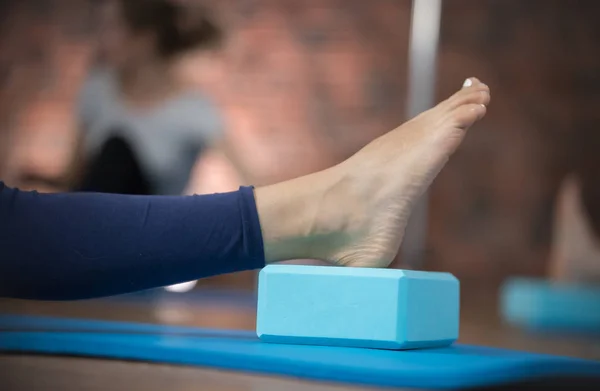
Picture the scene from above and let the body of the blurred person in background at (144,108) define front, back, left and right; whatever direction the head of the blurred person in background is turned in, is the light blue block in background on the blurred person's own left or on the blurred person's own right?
on the blurred person's own left

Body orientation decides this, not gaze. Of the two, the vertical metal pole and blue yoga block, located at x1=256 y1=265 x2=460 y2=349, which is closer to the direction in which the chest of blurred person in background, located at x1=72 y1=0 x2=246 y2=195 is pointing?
the blue yoga block

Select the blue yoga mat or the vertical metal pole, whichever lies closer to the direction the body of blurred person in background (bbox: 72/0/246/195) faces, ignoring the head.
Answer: the blue yoga mat

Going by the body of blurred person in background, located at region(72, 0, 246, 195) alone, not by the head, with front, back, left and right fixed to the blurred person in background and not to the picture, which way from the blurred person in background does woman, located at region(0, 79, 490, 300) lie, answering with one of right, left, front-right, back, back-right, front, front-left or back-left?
front-left

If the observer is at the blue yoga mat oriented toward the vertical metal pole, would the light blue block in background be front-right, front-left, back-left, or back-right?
front-right

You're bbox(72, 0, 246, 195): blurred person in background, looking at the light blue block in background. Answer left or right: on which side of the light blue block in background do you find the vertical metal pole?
left

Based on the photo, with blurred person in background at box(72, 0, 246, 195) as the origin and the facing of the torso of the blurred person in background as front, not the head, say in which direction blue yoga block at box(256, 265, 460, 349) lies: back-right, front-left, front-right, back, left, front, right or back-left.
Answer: front-left

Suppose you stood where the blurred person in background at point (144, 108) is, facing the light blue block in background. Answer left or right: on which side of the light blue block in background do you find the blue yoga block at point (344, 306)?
right

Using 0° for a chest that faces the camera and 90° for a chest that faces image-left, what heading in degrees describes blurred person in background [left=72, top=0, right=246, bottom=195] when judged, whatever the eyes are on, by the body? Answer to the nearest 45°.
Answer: approximately 45°
